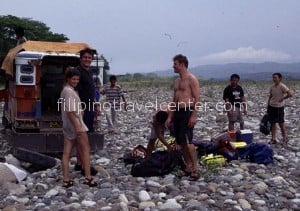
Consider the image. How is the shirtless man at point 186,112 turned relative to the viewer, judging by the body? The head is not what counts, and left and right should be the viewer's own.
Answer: facing the viewer and to the left of the viewer

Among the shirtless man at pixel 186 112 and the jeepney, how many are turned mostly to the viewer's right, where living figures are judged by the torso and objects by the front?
0

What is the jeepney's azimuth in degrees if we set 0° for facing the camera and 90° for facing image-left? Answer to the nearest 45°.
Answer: approximately 180°

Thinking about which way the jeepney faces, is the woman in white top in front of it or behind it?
behind

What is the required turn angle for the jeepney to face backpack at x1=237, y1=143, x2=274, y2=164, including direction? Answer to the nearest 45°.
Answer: approximately 90° to its right

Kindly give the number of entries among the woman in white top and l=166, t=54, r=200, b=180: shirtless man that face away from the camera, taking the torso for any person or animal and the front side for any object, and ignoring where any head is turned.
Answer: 0

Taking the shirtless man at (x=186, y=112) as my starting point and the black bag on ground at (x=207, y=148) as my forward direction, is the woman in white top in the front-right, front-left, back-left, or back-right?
back-left

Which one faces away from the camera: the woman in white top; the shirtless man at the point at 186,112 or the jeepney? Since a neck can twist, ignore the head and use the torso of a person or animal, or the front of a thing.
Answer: the jeepney

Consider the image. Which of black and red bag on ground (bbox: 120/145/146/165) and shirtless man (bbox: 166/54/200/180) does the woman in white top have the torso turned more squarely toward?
the shirtless man

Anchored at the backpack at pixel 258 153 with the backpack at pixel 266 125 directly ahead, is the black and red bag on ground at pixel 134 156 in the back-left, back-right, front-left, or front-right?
back-left

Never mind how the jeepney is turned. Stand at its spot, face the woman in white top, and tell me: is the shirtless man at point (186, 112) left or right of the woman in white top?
left
